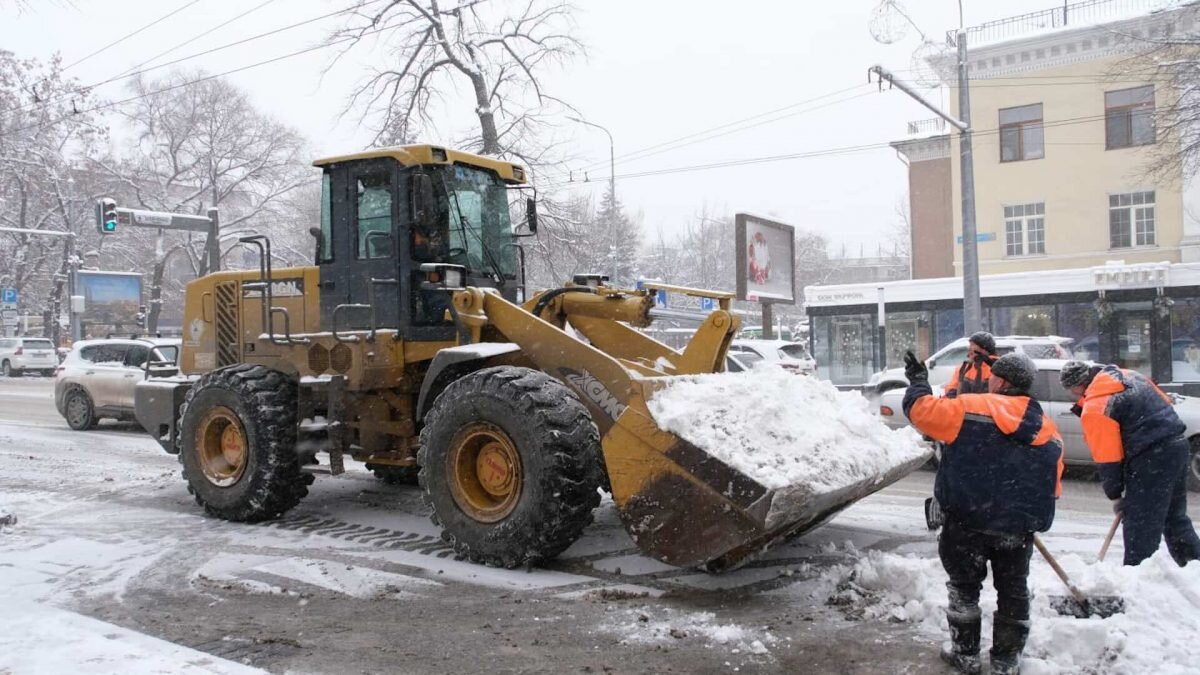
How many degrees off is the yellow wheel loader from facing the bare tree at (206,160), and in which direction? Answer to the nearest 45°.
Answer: approximately 135° to its left

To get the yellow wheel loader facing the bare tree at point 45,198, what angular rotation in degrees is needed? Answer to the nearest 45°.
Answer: approximately 180°

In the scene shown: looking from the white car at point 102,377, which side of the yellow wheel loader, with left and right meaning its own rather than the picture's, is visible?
back

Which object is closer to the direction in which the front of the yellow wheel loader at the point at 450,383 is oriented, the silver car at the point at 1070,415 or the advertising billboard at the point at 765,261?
the silver car

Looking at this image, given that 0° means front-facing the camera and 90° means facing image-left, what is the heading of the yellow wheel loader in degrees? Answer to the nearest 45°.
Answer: approximately 315°

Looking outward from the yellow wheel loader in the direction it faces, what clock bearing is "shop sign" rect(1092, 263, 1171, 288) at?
The shop sign is roughly at 9 o'clock from the yellow wheel loader.

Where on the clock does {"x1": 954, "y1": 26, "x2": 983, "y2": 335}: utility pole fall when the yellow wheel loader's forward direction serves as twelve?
The utility pole is roughly at 9 o'clock from the yellow wheel loader.

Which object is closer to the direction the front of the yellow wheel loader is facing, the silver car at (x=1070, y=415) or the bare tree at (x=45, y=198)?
the silver car

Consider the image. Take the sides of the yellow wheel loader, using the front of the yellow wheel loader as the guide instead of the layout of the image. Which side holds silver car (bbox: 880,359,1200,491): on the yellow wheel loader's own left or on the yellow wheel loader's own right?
on the yellow wheel loader's own left

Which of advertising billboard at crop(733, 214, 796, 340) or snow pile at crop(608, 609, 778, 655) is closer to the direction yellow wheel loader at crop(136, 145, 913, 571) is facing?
the snow pile
